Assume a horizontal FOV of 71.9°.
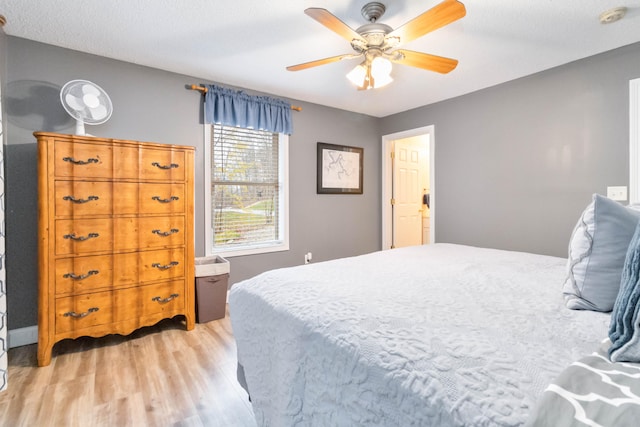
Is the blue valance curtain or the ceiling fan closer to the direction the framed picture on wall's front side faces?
the ceiling fan

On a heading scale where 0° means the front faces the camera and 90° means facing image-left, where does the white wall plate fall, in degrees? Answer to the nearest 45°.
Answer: approximately 0°

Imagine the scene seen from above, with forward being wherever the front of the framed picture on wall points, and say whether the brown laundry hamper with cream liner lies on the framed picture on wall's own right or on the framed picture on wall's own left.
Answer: on the framed picture on wall's own right

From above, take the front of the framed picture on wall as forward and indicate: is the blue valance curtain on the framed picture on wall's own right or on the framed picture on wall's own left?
on the framed picture on wall's own right

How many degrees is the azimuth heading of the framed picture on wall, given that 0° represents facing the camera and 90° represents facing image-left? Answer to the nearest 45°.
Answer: approximately 315°

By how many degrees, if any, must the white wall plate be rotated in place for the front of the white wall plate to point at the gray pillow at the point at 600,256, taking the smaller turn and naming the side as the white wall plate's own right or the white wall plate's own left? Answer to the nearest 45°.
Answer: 0° — it already faces it
